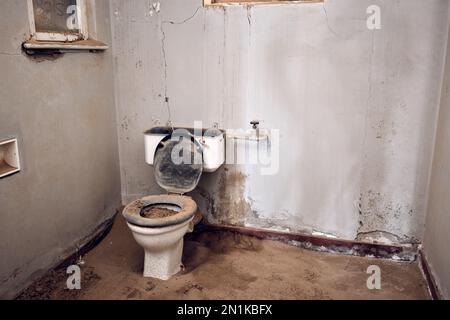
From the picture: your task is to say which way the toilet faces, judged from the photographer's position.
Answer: facing the viewer and to the left of the viewer
